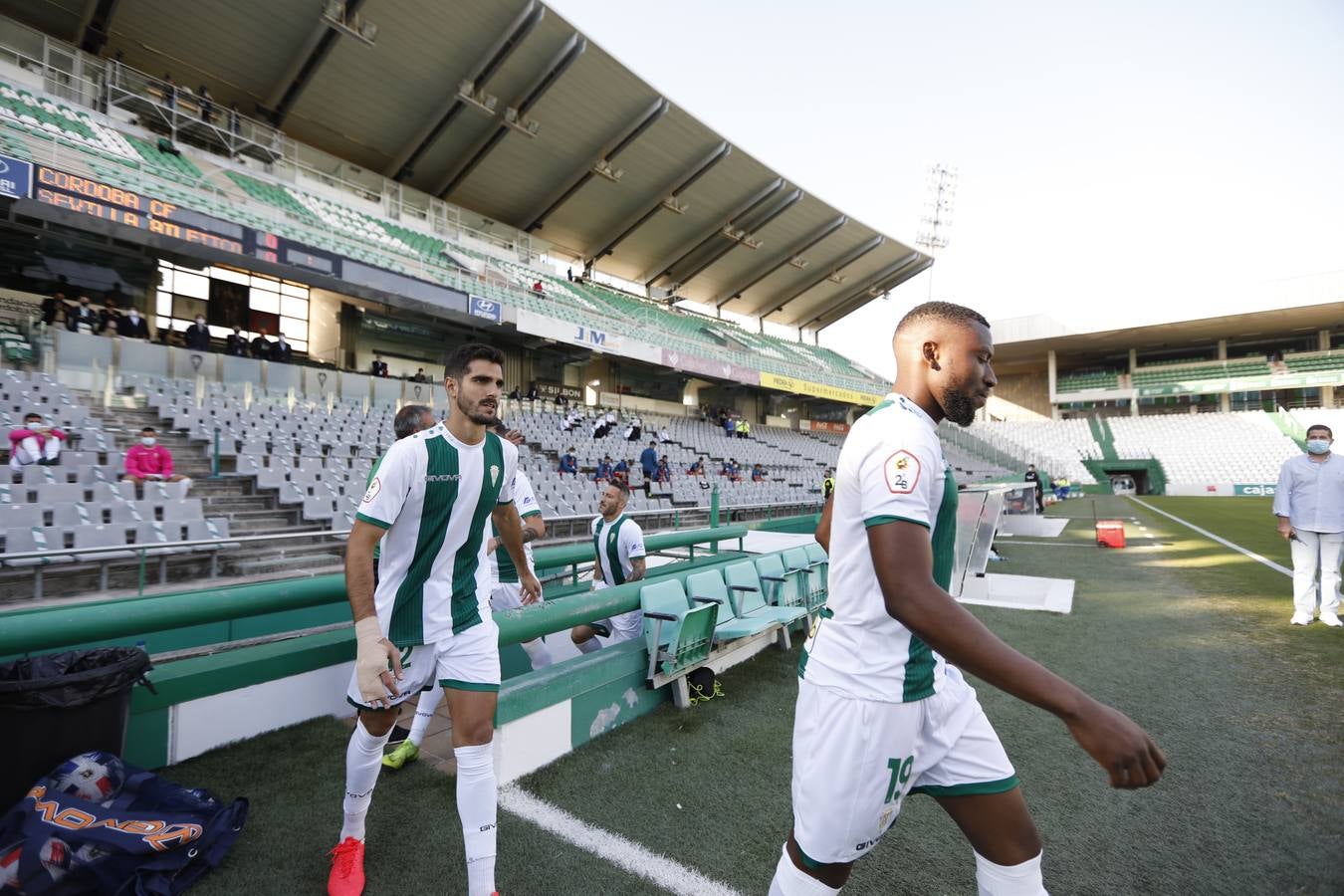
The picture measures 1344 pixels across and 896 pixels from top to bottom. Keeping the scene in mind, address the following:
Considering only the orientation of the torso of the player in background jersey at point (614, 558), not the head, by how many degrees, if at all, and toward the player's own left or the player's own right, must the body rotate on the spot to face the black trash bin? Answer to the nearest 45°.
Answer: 0° — they already face it

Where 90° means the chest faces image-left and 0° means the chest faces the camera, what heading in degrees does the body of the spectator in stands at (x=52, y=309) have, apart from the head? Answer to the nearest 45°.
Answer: approximately 315°

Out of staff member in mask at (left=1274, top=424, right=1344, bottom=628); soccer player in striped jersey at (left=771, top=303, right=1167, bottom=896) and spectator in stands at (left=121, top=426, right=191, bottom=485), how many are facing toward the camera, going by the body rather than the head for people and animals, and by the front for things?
2

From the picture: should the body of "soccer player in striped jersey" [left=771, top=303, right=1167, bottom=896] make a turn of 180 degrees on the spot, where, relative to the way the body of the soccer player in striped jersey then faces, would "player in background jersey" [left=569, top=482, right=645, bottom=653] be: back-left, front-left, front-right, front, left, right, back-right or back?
front-right

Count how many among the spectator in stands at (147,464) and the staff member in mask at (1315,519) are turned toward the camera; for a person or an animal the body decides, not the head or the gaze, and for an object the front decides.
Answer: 2

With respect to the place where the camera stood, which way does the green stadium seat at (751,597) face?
facing the viewer and to the right of the viewer

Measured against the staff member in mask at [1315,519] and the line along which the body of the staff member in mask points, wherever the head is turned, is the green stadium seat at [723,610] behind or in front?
in front

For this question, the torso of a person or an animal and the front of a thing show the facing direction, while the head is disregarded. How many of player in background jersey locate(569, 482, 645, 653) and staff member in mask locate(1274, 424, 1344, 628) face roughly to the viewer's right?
0

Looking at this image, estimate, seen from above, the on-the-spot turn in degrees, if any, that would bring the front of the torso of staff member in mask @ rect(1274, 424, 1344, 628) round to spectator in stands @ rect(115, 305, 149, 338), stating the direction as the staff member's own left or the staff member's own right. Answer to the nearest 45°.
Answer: approximately 45° to the staff member's own right

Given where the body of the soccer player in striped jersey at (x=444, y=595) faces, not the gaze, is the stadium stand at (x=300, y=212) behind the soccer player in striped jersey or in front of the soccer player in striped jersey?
behind

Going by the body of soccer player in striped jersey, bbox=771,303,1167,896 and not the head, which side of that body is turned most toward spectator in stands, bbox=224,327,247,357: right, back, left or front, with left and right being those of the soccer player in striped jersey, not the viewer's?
back

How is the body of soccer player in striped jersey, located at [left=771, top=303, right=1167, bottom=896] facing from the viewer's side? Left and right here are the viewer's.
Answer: facing to the right of the viewer

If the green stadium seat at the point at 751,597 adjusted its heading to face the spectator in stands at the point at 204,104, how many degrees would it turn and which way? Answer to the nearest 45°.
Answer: approximately 180°

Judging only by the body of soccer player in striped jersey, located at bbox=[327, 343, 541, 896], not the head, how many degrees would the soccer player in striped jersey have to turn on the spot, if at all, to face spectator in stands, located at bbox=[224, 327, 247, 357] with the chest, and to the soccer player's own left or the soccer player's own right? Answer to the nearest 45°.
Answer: approximately 135° to the soccer player's own left

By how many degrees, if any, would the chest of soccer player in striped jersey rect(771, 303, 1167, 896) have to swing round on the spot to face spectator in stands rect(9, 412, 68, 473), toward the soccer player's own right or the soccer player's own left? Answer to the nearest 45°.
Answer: approximately 180°
